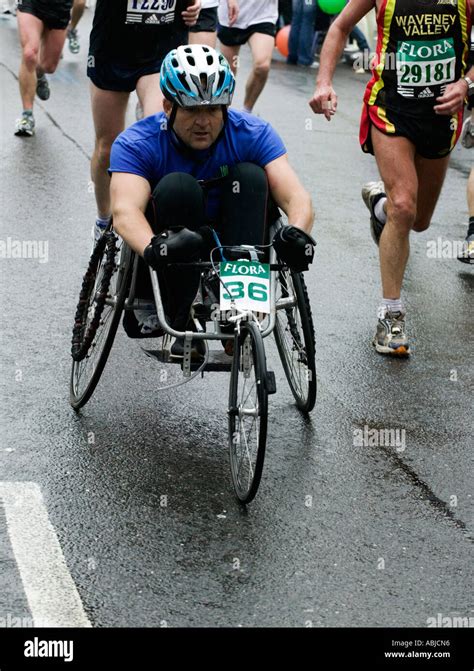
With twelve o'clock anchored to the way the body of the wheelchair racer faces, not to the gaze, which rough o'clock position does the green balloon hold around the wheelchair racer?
The green balloon is roughly at 6 o'clock from the wheelchair racer.

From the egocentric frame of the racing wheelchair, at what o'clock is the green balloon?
The green balloon is roughly at 6 o'clock from the racing wheelchair.

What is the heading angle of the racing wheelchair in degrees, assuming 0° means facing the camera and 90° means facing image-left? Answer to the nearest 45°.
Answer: approximately 0°

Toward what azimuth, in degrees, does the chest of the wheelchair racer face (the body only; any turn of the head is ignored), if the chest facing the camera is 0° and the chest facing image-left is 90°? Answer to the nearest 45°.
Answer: approximately 0°
